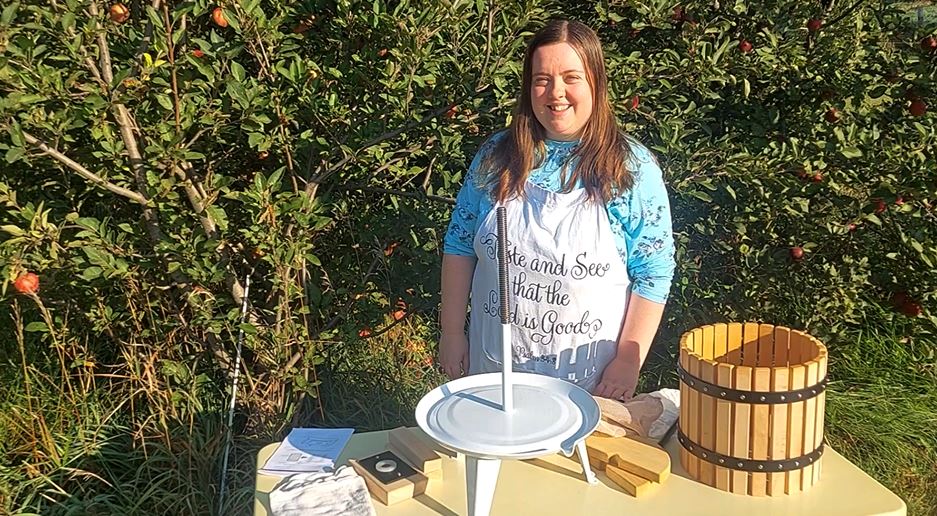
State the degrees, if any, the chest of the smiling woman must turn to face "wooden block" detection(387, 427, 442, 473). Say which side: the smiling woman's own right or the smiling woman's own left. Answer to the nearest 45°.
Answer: approximately 45° to the smiling woman's own right

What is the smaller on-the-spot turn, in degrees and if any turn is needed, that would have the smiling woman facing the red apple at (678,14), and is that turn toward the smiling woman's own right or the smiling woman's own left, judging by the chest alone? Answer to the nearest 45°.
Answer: approximately 180°

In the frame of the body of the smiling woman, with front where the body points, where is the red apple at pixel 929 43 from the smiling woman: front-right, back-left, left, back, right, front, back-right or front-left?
back-left

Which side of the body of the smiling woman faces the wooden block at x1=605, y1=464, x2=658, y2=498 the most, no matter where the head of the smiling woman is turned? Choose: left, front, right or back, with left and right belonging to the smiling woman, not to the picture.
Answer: front

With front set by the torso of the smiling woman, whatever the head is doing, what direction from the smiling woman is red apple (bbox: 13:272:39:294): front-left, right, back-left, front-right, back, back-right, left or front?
right

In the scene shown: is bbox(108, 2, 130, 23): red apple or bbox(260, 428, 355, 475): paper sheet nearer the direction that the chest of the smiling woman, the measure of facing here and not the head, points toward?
the paper sheet

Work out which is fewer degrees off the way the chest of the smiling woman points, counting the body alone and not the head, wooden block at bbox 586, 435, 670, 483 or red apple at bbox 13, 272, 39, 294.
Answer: the wooden block

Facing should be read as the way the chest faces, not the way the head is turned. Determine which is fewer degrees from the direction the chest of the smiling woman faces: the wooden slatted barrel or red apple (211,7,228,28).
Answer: the wooden slatted barrel

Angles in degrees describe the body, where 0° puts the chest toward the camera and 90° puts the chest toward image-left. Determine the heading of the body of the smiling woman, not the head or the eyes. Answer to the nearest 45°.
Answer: approximately 0°

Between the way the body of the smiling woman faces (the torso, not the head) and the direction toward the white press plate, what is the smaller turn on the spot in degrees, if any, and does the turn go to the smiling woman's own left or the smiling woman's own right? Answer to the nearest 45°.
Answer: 0° — they already face it

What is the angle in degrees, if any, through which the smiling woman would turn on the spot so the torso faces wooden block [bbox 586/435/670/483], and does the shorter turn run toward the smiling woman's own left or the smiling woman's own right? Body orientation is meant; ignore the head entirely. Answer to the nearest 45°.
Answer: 0° — they already face it

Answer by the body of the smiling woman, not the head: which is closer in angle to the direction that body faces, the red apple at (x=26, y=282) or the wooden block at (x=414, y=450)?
the wooden block

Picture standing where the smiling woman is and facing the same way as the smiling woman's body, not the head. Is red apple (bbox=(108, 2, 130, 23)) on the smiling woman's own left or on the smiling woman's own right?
on the smiling woman's own right
